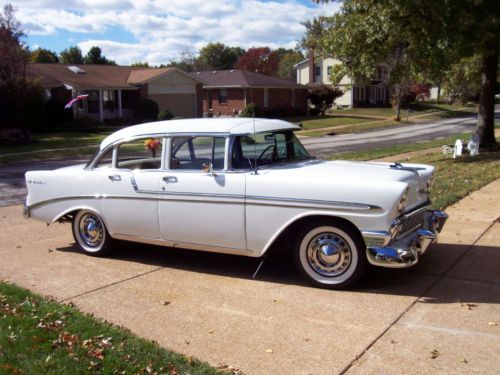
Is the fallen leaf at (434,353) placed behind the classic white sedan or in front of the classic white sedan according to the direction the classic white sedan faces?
in front

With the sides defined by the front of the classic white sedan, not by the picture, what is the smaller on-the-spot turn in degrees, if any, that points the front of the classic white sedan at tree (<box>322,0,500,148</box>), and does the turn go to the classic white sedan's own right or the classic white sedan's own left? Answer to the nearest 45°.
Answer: approximately 90° to the classic white sedan's own left

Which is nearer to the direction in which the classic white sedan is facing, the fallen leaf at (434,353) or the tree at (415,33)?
the fallen leaf

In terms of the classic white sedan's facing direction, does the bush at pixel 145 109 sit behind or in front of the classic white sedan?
behind

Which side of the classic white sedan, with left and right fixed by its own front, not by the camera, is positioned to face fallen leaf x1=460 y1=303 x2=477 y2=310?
front

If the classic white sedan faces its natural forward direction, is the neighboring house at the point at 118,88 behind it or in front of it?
behind

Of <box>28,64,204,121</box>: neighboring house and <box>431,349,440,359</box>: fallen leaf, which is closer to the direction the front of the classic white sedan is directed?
the fallen leaf

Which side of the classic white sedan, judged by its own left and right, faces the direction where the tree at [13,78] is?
back

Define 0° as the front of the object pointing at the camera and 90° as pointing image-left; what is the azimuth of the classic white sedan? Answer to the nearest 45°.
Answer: approximately 315°
